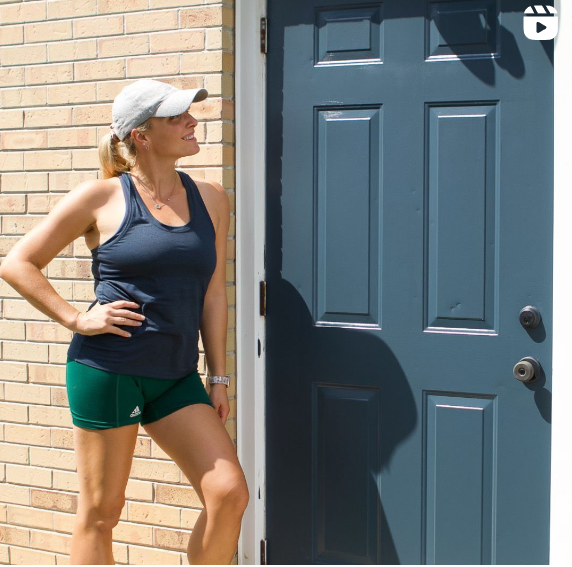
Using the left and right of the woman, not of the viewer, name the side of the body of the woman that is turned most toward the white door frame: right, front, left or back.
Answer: left

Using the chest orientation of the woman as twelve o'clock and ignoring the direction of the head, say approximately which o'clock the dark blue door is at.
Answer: The dark blue door is roughly at 10 o'clock from the woman.

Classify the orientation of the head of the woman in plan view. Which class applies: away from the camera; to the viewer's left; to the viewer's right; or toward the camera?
to the viewer's right

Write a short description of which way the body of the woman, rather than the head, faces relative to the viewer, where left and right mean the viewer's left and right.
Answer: facing the viewer and to the right of the viewer
